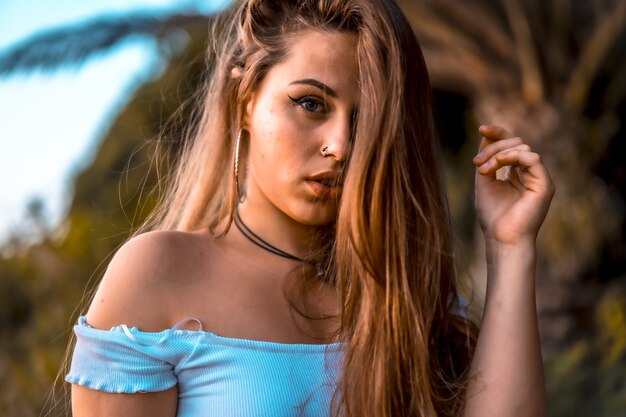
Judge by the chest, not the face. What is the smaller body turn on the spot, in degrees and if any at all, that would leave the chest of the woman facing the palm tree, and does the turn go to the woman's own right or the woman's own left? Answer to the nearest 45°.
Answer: approximately 135° to the woman's own left

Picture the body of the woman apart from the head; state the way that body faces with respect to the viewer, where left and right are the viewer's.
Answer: facing the viewer and to the right of the viewer
